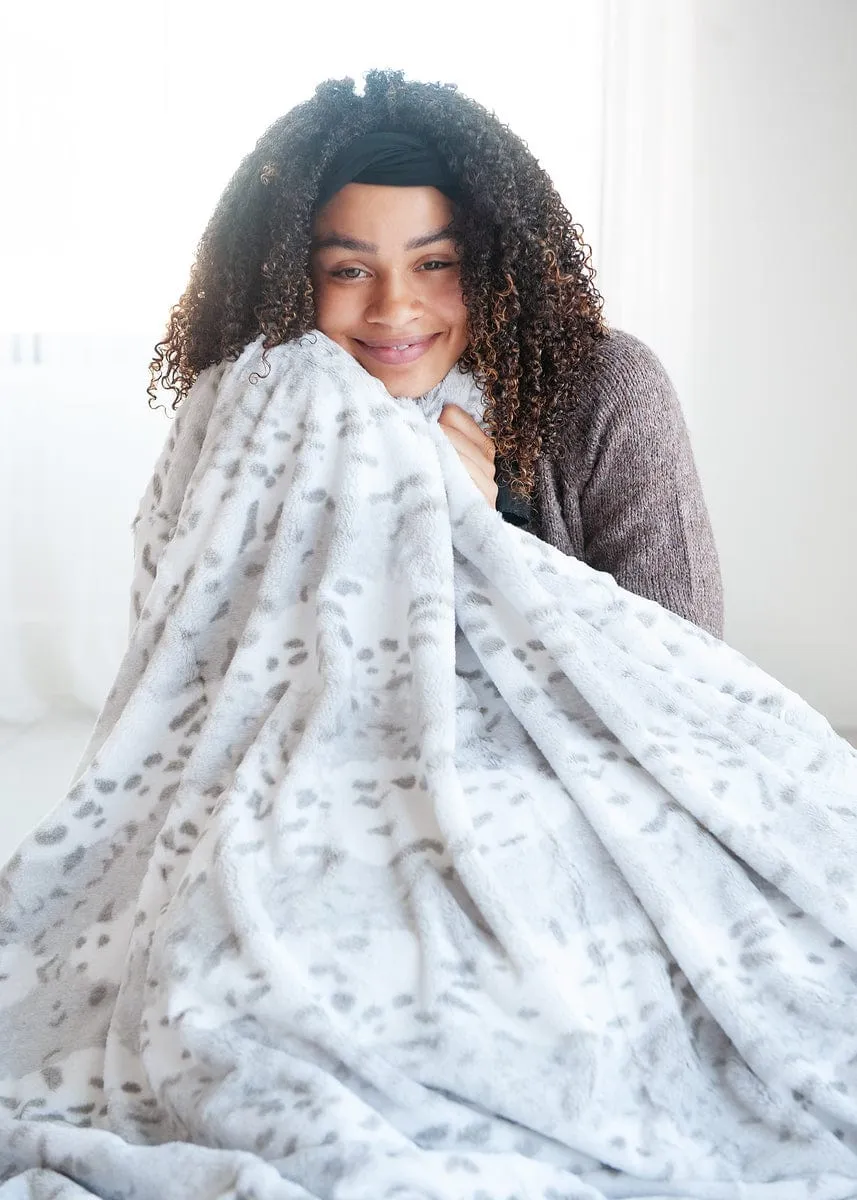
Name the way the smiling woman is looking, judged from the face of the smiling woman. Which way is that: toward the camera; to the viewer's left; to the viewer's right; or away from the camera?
toward the camera

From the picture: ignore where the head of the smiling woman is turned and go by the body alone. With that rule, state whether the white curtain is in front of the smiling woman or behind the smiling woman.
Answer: behind

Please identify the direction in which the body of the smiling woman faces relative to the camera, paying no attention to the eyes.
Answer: toward the camera
